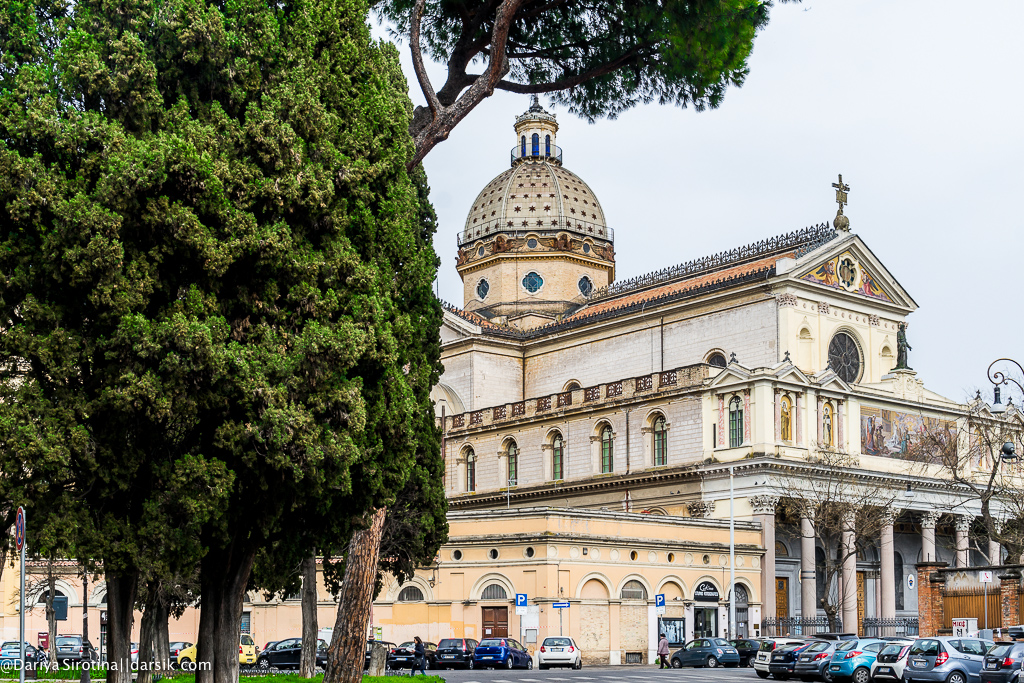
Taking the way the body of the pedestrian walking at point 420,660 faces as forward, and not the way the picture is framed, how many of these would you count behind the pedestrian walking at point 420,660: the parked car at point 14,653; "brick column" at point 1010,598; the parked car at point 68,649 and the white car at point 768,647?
2

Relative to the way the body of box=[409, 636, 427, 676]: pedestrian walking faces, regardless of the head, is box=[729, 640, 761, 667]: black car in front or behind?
behind

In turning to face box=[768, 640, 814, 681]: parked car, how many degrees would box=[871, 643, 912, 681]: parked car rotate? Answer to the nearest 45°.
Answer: approximately 90° to its left

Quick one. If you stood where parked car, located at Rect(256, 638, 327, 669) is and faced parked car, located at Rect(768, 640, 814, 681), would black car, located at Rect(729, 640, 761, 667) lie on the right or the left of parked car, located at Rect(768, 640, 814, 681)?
left
